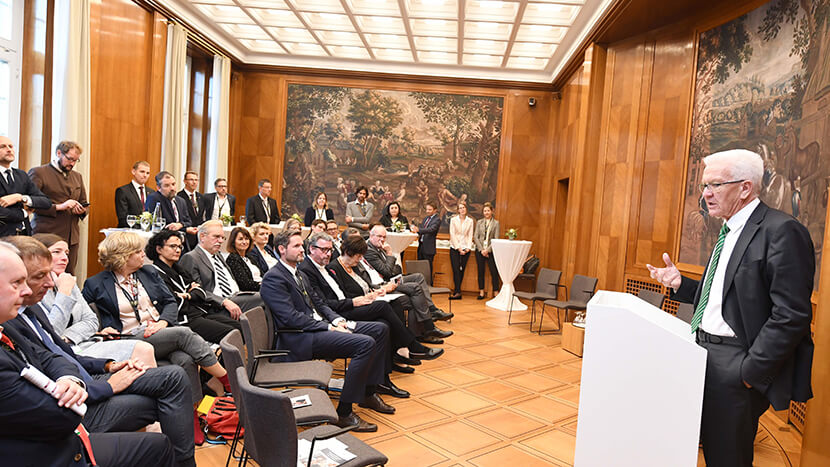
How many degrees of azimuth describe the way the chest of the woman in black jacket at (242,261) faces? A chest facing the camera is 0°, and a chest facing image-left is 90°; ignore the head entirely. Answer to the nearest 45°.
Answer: approximately 315°

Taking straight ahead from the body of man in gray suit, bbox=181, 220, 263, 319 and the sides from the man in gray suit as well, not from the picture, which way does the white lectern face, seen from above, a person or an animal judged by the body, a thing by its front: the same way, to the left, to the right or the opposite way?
the opposite way

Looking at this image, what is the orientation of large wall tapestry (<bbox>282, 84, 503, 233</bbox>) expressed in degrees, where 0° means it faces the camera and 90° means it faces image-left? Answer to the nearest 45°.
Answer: approximately 0°

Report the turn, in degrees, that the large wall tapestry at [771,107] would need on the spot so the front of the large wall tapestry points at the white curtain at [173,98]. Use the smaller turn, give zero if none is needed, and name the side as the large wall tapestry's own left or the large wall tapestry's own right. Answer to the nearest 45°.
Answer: approximately 45° to the large wall tapestry's own right

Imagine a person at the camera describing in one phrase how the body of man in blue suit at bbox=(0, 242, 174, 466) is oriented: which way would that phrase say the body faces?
to the viewer's right

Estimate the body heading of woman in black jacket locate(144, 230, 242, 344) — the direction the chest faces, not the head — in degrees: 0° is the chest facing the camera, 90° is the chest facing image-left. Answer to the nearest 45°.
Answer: approximately 315°

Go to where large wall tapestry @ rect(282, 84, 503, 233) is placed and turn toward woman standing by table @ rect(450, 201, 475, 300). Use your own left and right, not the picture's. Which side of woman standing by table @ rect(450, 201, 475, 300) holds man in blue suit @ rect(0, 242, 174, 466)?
right

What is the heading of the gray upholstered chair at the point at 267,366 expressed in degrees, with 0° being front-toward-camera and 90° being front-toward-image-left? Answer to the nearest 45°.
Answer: approximately 270°

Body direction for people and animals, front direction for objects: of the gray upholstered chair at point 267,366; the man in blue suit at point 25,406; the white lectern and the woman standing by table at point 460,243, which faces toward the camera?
the woman standing by table

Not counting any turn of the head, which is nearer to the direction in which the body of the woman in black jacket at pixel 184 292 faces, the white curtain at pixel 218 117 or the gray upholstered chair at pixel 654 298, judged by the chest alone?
the gray upholstered chair

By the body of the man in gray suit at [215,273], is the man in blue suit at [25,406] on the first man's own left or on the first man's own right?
on the first man's own right
